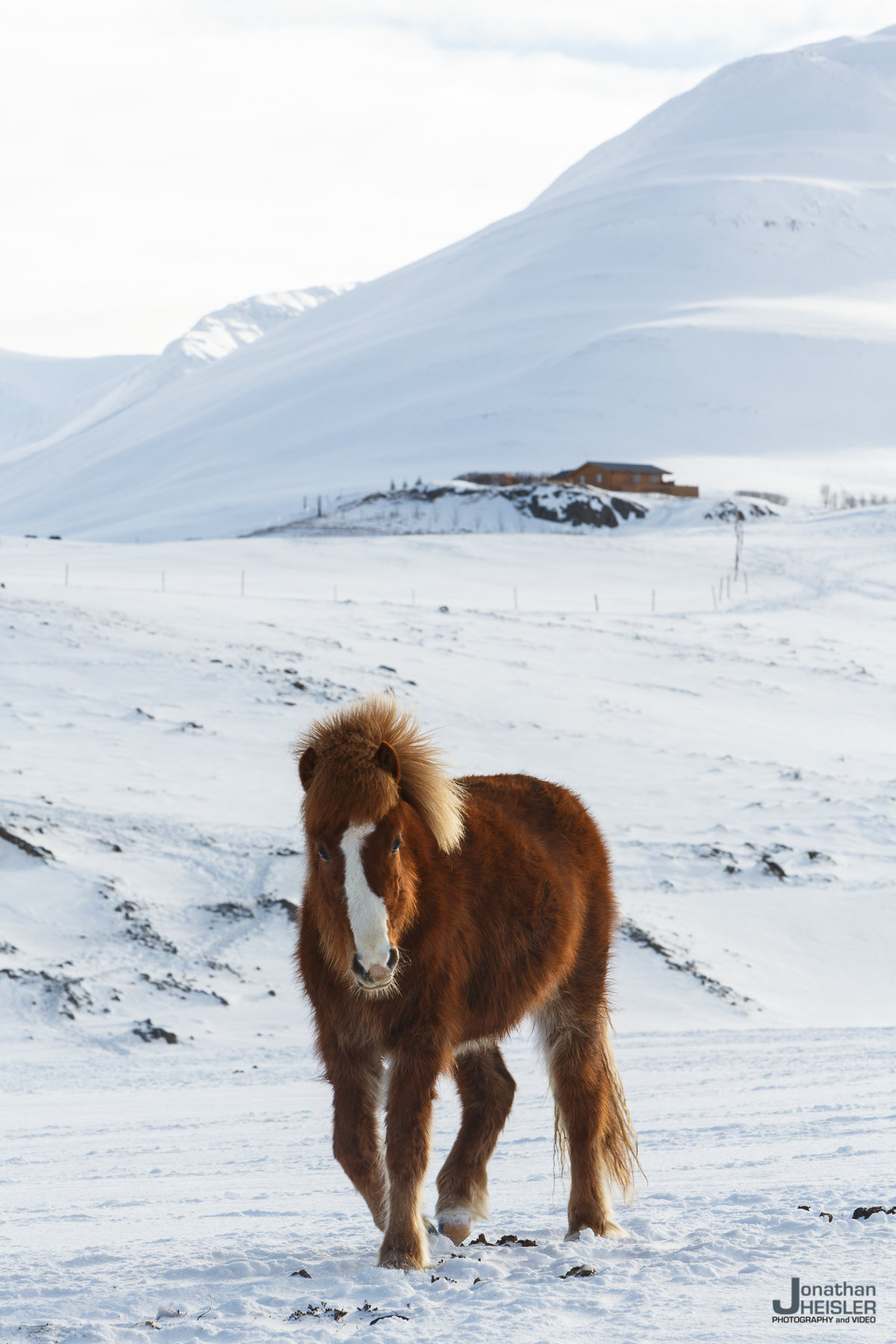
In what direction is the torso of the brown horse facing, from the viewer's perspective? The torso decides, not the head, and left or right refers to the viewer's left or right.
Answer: facing the viewer and to the left of the viewer
